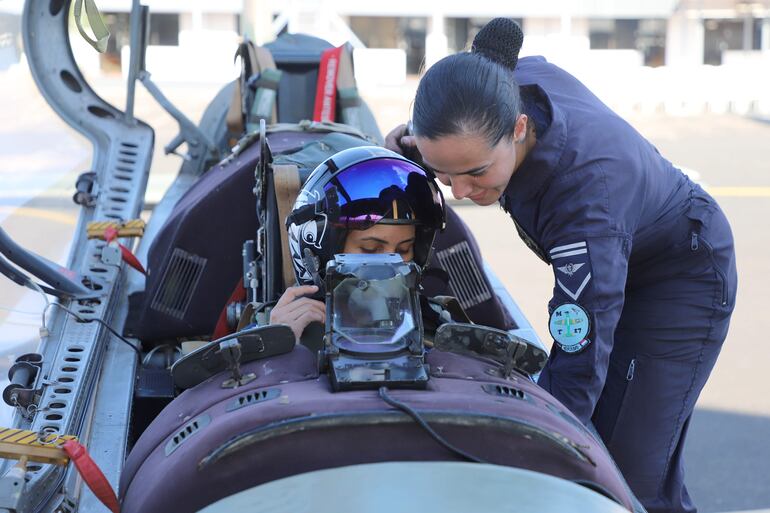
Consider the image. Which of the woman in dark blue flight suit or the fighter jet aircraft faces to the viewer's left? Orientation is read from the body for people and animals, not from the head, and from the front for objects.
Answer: the woman in dark blue flight suit

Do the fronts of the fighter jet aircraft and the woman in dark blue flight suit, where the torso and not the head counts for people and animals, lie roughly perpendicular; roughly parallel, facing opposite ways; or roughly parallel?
roughly perpendicular

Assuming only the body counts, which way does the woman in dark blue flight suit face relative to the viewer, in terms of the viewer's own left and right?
facing to the left of the viewer

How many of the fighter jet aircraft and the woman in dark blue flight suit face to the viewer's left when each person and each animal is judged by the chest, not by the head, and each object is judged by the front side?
1

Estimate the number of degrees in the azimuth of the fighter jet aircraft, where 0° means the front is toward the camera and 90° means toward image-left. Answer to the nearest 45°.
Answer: approximately 0°
